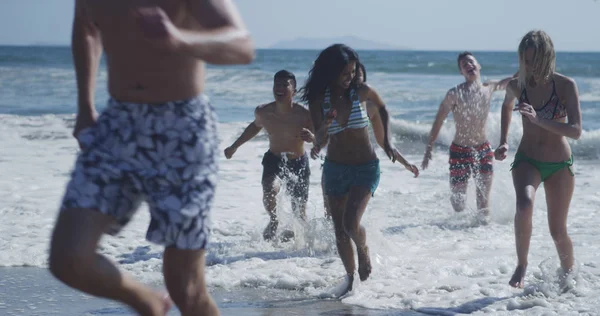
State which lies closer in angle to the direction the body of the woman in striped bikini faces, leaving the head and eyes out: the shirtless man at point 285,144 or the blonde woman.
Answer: the blonde woman

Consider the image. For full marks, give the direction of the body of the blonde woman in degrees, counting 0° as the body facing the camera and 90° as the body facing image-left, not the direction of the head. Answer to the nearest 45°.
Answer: approximately 0°

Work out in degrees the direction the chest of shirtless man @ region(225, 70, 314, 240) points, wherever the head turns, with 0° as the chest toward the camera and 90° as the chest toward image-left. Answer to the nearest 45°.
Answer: approximately 0°

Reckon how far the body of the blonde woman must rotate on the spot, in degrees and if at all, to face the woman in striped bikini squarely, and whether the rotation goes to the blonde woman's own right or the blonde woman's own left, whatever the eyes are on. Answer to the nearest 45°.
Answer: approximately 90° to the blonde woman's own right

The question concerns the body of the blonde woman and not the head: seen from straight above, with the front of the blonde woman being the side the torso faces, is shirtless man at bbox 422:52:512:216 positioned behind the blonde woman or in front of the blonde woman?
behind
